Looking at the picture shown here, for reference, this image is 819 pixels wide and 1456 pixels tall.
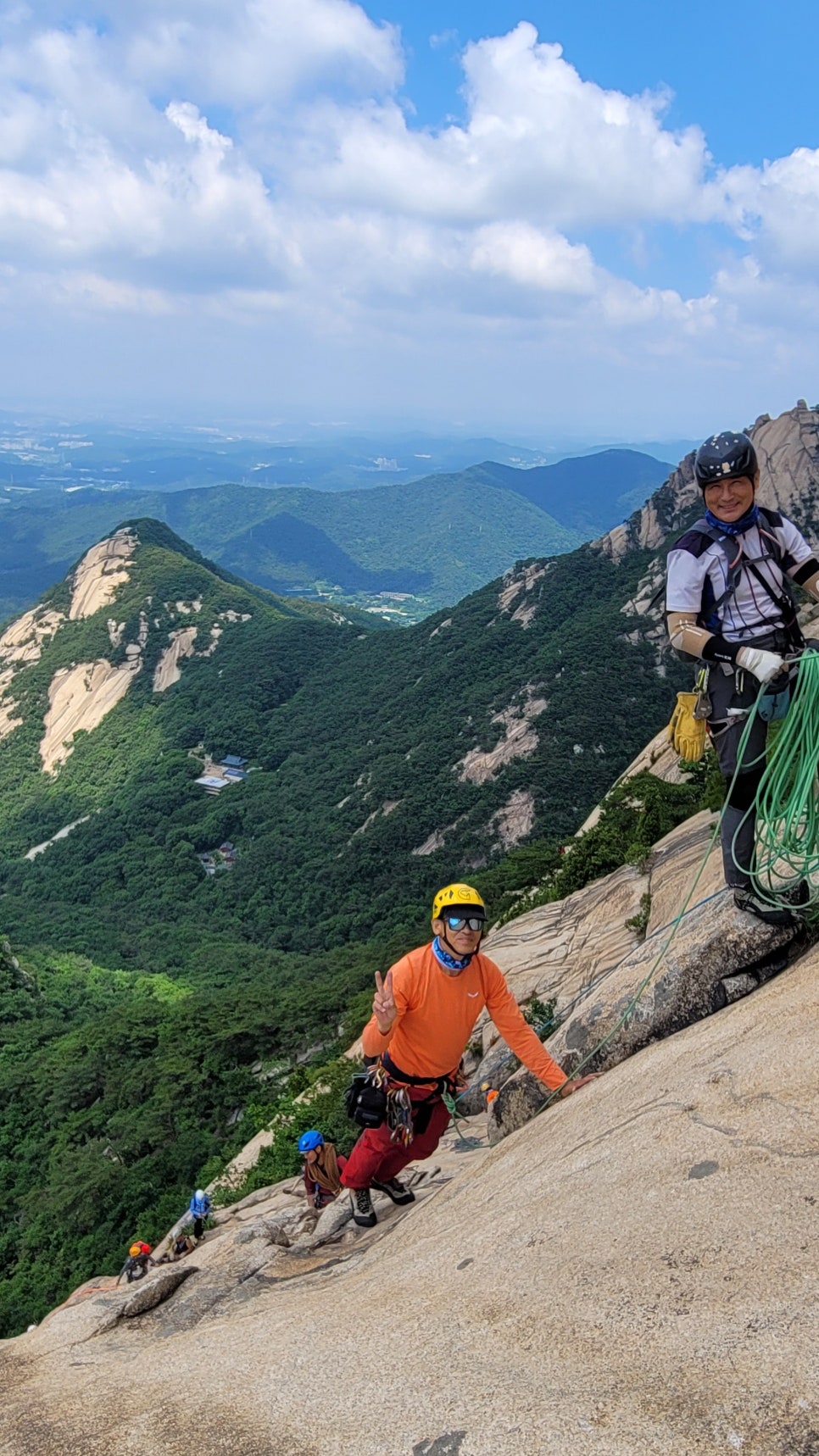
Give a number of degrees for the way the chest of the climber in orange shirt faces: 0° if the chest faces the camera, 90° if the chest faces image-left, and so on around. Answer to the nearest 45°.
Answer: approximately 315°

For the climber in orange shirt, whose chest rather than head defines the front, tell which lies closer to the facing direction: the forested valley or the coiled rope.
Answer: the coiled rope

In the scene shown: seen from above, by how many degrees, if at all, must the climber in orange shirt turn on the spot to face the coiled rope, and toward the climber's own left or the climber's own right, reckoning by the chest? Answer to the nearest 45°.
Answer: approximately 45° to the climber's own left

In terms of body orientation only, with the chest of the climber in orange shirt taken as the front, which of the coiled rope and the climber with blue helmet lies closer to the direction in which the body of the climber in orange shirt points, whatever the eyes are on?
the coiled rope

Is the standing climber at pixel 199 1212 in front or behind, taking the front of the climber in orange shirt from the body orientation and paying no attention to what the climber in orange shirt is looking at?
behind
